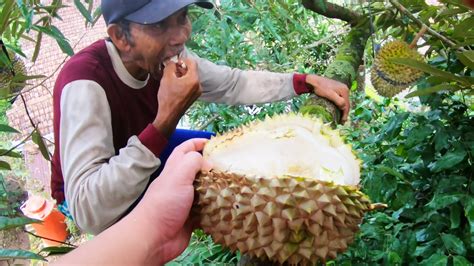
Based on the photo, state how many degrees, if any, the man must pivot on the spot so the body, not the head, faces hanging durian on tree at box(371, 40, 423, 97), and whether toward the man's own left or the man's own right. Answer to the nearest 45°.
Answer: approximately 45° to the man's own left

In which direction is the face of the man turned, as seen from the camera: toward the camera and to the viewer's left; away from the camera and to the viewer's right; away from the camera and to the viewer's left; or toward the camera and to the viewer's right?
toward the camera and to the viewer's right

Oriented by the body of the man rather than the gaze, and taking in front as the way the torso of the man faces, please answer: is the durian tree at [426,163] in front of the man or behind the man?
in front

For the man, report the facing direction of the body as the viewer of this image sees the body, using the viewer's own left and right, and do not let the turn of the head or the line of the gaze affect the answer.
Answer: facing the viewer and to the right of the viewer

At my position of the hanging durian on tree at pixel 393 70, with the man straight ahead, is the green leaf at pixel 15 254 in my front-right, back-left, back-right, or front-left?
front-left

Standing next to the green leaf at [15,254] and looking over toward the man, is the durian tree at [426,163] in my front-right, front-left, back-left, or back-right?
front-right

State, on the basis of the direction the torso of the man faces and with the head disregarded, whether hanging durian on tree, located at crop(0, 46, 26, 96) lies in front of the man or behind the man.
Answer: behind
